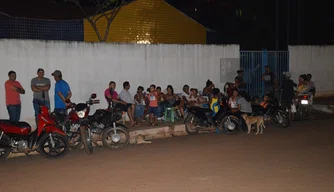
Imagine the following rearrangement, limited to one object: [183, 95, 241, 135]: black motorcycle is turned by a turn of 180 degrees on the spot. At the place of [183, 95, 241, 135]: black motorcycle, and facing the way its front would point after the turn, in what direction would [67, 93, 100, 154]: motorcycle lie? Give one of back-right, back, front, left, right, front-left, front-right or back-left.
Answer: front-left

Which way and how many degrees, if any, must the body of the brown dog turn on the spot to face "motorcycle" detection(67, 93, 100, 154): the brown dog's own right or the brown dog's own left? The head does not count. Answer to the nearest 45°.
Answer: approximately 45° to the brown dog's own left

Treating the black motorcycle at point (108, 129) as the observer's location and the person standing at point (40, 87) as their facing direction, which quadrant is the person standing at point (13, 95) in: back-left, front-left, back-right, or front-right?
front-left

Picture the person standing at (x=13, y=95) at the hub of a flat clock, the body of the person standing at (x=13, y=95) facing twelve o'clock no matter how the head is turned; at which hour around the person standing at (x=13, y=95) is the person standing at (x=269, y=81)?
the person standing at (x=269, y=81) is roughly at 10 o'clock from the person standing at (x=13, y=95).

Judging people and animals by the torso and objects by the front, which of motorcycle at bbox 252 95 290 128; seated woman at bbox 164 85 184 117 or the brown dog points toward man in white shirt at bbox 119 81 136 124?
the brown dog

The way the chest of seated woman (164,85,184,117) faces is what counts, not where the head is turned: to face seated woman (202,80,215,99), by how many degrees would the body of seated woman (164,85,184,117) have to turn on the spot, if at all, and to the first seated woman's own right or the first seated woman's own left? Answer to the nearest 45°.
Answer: approximately 90° to the first seated woman's own left

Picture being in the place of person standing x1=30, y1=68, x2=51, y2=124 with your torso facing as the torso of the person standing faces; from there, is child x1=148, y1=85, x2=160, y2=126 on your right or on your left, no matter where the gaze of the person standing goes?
on your left

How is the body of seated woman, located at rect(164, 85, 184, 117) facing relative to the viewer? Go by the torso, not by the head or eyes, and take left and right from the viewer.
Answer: facing the viewer and to the right of the viewer

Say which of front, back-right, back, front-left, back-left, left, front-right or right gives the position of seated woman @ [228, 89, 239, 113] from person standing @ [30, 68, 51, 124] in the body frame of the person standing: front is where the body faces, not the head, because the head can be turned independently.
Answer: left

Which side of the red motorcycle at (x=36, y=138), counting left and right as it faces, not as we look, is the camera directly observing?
right

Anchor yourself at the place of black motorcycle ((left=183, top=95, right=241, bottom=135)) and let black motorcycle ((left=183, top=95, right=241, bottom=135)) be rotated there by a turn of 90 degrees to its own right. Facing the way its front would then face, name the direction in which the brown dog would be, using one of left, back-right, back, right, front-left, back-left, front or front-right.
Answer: left

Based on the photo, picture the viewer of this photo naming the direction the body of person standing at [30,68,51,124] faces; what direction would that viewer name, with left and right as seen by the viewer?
facing the viewer

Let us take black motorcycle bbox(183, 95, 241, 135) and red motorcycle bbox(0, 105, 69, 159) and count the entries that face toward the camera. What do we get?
0

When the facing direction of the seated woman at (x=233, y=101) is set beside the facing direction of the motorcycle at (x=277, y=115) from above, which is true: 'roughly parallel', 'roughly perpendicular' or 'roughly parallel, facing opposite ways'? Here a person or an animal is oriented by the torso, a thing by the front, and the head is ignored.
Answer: roughly perpendicular

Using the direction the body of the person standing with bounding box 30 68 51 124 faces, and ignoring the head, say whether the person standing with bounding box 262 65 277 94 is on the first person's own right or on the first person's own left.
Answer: on the first person's own left
